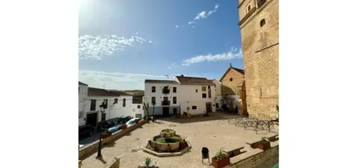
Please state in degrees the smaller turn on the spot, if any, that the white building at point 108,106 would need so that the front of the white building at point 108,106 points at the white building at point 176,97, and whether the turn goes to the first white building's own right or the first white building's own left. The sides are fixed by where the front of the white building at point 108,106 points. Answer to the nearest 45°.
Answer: approximately 45° to the first white building's own left

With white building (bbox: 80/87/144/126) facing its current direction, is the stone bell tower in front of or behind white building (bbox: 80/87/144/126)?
in front

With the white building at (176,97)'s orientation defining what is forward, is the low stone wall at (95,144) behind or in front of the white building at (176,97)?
in front

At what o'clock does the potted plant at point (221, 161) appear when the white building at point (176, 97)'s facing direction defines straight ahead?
The potted plant is roughly at 12 o'clock from the white building.

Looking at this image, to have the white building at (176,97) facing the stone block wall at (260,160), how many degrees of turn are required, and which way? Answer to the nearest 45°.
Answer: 0° — it already faces it

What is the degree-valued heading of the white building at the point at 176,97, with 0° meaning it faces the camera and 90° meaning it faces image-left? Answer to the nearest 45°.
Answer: approximately 0°

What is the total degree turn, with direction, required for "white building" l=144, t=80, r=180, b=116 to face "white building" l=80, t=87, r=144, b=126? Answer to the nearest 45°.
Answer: approximately 90° to its right
